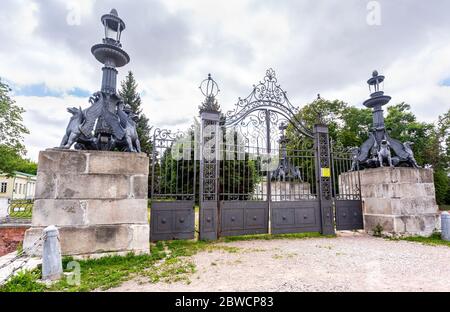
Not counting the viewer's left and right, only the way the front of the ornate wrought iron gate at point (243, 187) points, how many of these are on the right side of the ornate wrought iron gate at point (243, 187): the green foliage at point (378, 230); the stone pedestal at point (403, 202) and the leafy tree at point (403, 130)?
0

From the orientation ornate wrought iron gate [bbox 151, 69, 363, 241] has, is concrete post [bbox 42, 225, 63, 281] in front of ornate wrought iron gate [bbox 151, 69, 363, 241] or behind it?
in front

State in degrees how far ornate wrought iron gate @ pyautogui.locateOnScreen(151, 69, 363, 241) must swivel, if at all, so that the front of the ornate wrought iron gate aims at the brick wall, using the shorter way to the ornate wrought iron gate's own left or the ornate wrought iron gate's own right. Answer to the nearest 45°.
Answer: approximately 90° to the ornate wrought iron gate's own right

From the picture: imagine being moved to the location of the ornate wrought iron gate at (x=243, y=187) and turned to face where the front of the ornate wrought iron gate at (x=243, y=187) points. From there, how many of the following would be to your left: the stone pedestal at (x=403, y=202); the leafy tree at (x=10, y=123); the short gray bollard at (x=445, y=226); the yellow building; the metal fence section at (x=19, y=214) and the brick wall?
2

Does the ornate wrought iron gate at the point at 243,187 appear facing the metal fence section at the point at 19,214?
no

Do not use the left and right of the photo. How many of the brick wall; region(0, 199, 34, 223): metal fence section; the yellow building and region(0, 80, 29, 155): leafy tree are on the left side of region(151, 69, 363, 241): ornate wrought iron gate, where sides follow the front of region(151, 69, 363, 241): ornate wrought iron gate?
0

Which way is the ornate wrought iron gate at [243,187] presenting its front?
toward the camera

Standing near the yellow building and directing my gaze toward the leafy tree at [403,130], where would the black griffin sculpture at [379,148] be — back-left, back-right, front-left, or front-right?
front-right

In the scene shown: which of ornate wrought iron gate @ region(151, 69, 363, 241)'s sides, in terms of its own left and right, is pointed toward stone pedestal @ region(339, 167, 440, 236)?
left

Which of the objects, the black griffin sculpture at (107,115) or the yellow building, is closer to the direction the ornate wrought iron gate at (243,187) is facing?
the black griffin sculpture

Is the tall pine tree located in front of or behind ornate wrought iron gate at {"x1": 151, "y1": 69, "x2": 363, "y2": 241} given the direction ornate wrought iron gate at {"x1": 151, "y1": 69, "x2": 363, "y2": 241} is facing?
behind
